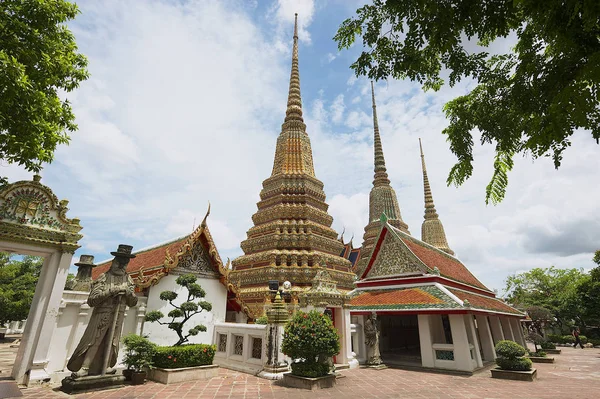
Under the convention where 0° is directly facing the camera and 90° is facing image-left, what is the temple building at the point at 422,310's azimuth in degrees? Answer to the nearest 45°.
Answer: approximately 45°

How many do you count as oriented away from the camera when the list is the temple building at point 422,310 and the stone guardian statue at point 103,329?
0

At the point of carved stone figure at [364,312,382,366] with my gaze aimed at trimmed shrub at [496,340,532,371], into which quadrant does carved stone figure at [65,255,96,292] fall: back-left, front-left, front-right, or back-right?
back-right

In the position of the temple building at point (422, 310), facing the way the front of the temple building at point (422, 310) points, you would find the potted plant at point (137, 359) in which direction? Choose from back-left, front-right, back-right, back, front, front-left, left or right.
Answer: front

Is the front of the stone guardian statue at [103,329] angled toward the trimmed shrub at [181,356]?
no

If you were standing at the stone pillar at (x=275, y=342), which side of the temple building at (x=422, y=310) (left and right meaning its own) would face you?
front

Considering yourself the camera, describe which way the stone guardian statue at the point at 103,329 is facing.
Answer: facing the viewer and to the right of the viewer

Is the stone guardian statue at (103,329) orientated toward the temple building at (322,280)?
no

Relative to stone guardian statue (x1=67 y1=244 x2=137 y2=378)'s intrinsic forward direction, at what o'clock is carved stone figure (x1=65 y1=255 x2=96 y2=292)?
The carved stone figure is roughly at 7 o'clock from the stone guardian statue.

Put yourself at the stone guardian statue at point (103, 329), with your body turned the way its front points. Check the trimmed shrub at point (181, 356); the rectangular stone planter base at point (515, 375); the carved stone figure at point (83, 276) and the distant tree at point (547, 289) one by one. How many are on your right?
0

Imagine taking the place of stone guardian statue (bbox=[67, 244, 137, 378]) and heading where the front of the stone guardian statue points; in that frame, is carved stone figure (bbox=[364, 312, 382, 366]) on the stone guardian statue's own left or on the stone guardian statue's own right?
on the stone guardian statue's own left

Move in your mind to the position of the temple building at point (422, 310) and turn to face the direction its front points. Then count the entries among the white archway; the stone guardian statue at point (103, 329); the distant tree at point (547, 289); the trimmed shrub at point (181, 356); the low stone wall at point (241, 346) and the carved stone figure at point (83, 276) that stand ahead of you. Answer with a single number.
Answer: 5

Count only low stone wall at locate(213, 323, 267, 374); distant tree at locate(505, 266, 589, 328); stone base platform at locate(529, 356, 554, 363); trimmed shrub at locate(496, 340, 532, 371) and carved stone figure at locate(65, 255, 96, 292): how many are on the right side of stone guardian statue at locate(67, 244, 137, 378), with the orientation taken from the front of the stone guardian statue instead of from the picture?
0

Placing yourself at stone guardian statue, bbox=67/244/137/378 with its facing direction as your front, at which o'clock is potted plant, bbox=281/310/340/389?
The potted plant is roughly at 11 o'clock from the stone guardian statue.

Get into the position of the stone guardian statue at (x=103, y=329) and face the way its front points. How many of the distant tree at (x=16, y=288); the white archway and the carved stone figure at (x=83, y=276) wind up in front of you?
0

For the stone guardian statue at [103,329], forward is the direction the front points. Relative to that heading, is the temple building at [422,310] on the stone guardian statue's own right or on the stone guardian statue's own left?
on the stone guardian statue's own left

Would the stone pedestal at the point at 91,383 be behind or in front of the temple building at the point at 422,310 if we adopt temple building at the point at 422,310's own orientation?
in front

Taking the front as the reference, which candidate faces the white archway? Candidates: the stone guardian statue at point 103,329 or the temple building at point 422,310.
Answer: the temple building
